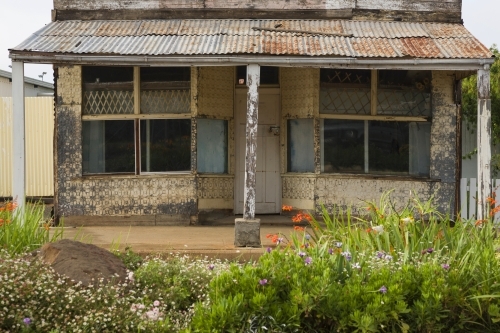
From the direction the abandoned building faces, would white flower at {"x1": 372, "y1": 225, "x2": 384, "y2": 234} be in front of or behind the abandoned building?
in front

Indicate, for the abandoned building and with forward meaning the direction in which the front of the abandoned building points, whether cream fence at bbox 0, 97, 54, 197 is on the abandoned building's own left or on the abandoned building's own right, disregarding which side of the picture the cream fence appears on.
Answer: on the abandoned building's own right

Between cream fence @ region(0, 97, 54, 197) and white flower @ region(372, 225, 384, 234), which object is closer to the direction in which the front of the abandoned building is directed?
the white flower

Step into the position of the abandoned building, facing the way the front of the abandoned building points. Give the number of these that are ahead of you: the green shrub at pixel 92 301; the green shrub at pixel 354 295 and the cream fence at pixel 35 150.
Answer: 2

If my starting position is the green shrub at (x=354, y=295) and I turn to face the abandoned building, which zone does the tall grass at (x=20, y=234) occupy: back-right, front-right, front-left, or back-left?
front-left

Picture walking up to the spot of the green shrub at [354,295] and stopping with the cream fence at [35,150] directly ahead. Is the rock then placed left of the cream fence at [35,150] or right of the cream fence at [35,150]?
left

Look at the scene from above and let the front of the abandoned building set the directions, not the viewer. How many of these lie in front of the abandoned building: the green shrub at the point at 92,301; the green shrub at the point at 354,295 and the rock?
3

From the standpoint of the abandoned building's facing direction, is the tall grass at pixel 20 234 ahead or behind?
ahead

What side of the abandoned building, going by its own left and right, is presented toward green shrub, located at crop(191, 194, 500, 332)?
front

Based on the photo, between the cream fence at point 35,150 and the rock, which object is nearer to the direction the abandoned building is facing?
the rock

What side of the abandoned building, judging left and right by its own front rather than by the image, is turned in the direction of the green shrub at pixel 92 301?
front

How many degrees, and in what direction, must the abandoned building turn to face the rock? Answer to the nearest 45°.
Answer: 0° — it already faces it

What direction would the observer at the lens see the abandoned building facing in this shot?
facing the viewer

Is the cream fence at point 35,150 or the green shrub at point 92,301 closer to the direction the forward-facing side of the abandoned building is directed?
the green shrub
